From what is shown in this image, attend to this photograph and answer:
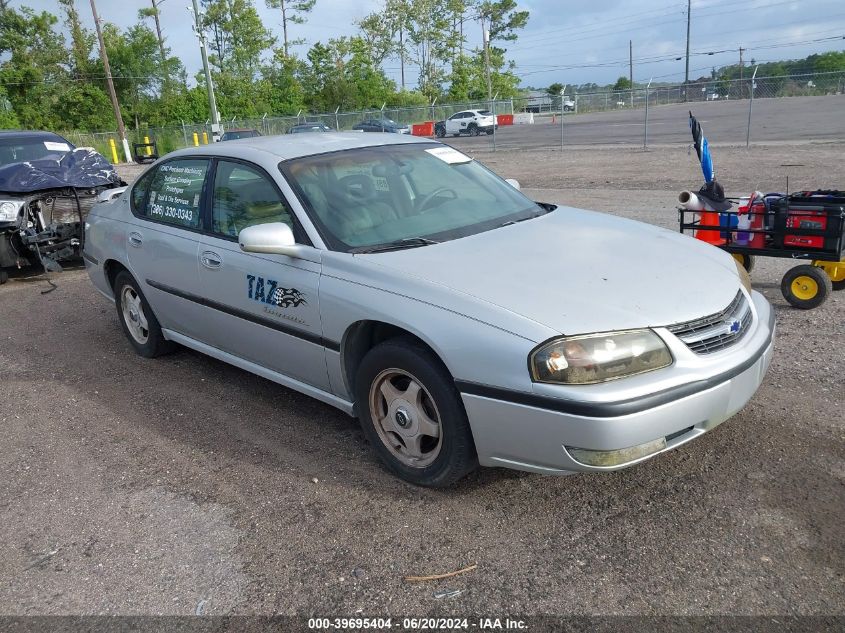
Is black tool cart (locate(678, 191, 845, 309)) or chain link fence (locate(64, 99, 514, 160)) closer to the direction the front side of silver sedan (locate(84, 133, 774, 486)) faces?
the black tool cart

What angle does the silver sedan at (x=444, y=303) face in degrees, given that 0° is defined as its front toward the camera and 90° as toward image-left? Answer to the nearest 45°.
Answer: approximately 315°

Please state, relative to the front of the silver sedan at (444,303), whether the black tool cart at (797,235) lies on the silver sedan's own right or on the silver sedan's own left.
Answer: on the silver sedan's own left

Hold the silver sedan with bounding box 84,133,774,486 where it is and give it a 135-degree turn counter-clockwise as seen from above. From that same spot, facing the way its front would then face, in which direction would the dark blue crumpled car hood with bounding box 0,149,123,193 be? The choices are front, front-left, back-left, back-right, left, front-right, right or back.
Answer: front-left

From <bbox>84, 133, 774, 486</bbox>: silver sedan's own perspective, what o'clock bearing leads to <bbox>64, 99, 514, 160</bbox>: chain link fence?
The chain link fence is roughly at 7 o'clock from the silver sedan.

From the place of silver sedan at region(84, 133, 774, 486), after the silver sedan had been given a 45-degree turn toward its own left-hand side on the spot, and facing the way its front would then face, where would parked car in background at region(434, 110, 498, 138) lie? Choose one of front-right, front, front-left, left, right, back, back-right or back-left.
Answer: left
